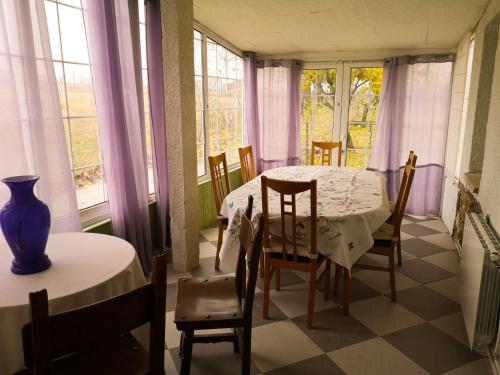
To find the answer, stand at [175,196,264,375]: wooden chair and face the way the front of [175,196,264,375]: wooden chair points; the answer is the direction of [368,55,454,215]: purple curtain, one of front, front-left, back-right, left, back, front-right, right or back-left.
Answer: back-right

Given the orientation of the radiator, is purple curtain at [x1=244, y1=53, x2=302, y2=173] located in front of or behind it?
in front

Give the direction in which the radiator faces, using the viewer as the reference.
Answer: facing to the left of the viewer

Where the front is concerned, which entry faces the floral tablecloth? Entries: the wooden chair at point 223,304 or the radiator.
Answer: the radiator

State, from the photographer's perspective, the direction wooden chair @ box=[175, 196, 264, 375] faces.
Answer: facing to the left of the viewer

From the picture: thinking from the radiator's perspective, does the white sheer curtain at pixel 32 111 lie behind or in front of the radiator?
in front

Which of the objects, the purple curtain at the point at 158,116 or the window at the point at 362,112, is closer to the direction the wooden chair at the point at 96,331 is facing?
the purple curtain

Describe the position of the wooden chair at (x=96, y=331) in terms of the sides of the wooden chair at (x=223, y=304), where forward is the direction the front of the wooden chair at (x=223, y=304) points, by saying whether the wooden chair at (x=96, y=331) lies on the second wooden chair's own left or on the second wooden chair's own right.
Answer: on the second wooden chair's own left

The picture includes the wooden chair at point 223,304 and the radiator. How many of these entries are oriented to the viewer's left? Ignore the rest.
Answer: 2

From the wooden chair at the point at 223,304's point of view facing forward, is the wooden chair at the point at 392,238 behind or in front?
behind

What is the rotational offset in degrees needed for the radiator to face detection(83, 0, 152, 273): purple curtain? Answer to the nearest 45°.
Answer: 0° — it already faces it

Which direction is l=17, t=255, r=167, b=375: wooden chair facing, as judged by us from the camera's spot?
facing away from the viewer and to the left of the viewer

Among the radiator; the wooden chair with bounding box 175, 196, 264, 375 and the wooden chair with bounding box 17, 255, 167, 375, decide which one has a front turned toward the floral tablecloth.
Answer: the radiator

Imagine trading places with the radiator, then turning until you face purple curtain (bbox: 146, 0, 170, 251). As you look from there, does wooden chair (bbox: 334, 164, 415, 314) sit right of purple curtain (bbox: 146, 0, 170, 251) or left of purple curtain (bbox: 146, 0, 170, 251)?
right

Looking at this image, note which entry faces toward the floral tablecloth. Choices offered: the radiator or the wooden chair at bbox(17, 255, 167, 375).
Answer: the radiator
